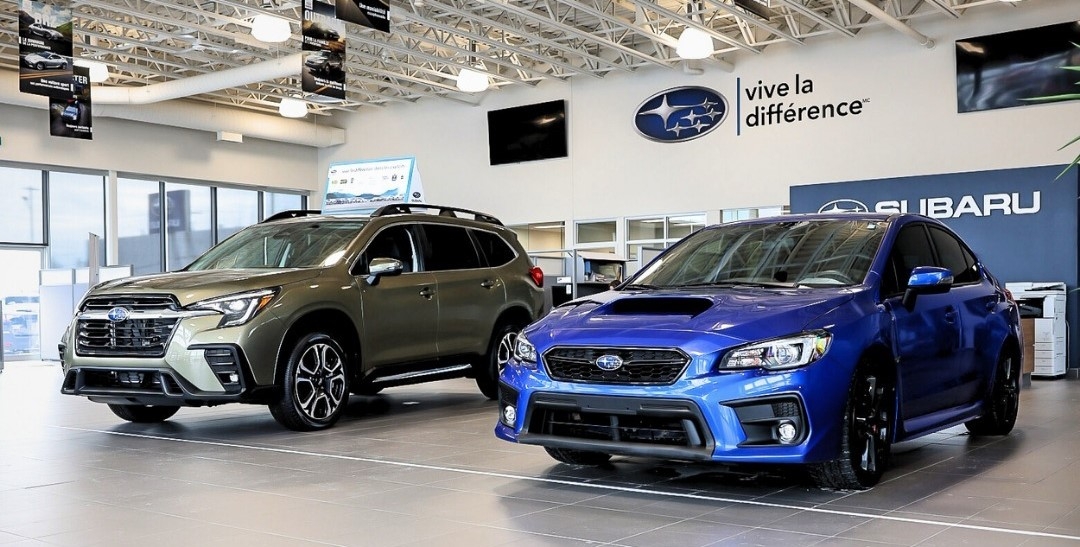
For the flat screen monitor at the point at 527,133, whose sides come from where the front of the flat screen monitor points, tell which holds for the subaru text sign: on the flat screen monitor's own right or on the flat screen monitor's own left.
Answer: on the flat screen monitor's own left

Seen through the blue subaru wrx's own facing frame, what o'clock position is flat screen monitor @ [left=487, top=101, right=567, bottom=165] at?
The flat screen monitor is roughly at 4 o'clock from the blue subaru wrx.

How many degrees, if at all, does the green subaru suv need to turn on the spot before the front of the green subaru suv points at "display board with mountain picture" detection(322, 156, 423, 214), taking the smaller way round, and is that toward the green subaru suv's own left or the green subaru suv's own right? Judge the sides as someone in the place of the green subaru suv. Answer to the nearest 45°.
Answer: approximately 135° to the green subaru suv's own right

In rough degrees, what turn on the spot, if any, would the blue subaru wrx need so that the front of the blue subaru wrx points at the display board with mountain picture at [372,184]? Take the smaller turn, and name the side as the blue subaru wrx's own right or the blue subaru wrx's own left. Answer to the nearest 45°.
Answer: approximately 90° to the blue subaru wrx's own right

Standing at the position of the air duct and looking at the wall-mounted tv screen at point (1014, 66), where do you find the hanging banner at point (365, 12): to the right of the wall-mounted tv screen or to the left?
right

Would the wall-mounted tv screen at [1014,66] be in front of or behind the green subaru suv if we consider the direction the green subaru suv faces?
behind

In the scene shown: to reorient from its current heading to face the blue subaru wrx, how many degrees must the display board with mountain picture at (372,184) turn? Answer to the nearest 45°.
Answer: approximately 90° to its left

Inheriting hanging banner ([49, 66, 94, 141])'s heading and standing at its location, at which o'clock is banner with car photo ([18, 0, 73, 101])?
The banner with car photo is roughly at 12 o'clock from the hanging banner.

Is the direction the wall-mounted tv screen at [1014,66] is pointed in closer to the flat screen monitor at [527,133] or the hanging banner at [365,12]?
the hanging banner

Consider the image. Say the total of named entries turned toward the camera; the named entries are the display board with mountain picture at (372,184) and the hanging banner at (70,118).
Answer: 2

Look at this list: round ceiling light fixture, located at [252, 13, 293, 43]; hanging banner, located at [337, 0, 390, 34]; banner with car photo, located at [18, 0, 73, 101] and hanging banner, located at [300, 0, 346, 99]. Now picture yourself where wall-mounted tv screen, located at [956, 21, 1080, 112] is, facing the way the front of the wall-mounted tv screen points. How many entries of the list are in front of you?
4

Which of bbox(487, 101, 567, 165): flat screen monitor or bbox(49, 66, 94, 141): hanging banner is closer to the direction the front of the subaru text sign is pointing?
the hanging banner
